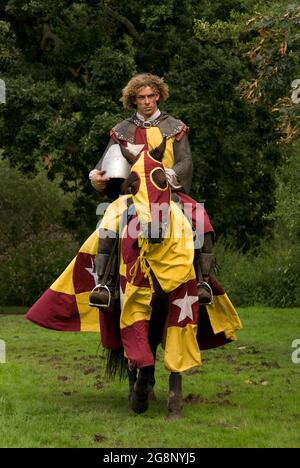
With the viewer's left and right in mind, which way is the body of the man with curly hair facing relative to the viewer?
facing the viewer

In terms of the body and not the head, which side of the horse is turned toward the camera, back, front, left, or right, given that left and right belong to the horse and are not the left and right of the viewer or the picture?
front

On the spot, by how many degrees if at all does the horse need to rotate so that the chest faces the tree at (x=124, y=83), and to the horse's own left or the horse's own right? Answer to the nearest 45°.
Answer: approximately 180°

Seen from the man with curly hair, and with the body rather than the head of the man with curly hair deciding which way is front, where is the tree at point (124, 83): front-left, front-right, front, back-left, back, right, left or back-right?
back
